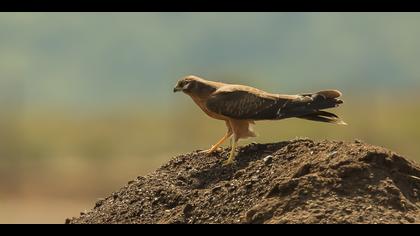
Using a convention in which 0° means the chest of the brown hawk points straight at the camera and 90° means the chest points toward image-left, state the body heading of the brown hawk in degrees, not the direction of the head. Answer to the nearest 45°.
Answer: approximately 90°
